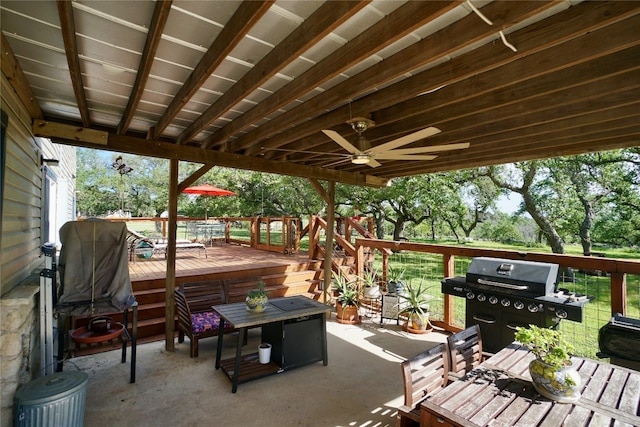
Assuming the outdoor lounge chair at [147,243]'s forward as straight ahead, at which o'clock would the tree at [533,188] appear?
The tree is roughly at 12 o'clock from the outdoor lounge chair.

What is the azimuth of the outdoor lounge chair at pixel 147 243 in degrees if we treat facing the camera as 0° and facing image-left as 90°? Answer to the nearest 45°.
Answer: approximately 270°

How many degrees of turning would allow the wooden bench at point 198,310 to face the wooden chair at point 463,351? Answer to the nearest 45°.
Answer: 0° — it already faces it

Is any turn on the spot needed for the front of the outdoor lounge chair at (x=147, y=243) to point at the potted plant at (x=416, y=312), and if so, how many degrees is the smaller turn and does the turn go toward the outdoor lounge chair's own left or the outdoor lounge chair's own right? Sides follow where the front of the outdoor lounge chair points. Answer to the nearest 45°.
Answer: approximately 45° to the outdoor lounge chair's own right

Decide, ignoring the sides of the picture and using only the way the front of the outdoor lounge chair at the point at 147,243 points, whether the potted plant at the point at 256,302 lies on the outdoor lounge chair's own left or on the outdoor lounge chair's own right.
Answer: on the outdoor lounge chair's own right

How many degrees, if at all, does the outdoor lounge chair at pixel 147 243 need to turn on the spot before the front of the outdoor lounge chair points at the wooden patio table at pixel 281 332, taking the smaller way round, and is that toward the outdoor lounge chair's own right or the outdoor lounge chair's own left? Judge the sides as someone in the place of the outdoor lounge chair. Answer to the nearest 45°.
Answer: approximately 90° to the outdoor lounge chair's own right

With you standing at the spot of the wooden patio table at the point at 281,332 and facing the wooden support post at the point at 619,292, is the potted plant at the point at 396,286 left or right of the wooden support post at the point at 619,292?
left

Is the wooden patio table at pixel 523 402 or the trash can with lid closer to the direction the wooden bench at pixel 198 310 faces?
the wooden patio table

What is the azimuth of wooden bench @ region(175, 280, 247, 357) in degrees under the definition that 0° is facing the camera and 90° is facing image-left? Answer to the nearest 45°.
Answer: approximately 315°
